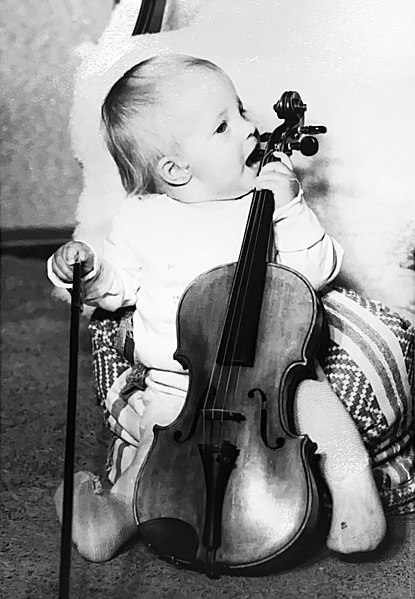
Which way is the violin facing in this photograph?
toward the camera

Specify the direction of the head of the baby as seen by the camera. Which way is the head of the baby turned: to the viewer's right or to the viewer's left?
to the viewer's right
